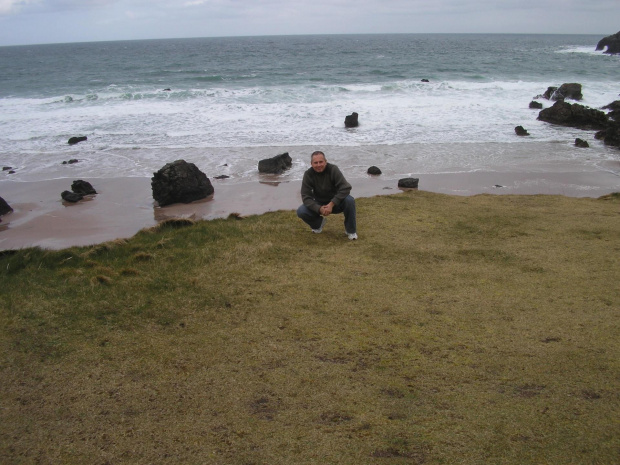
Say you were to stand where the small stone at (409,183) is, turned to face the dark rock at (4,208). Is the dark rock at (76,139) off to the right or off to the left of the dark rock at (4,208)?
right

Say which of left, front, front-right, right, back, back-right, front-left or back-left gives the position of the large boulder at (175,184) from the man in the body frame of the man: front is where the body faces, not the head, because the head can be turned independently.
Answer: back-right

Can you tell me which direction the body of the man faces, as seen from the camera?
toward the camera

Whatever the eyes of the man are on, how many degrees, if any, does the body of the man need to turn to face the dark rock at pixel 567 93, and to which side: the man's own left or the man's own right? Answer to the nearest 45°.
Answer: approximately 135° to the man's own left

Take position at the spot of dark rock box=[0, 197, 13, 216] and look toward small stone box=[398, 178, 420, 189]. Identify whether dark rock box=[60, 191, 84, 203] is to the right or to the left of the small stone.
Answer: left

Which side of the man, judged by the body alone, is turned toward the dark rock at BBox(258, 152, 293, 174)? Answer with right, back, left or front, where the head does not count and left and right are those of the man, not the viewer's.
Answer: back

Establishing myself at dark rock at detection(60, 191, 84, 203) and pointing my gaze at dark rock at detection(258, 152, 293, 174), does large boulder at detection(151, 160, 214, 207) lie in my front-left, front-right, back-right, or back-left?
front-right

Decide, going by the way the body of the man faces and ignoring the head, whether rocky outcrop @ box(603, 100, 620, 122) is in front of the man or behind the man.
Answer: behind

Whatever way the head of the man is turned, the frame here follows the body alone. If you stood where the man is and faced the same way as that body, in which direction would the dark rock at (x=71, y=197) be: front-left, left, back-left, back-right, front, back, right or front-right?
back-right

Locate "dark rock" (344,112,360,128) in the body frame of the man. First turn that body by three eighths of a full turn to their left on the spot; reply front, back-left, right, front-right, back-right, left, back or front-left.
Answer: front-left

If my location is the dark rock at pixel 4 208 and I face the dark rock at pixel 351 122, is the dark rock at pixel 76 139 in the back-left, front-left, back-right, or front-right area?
front-left

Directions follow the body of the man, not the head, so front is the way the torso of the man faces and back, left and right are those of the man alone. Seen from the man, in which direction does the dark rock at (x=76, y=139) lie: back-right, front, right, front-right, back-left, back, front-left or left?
back-right
